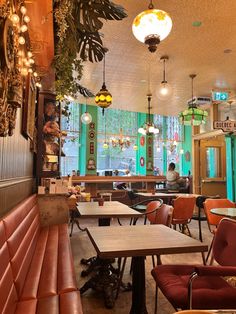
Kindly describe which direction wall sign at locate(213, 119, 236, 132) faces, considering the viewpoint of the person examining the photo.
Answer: facing the viewer

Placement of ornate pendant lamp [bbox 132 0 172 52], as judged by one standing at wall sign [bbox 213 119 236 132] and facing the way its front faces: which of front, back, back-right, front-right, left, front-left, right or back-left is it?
front

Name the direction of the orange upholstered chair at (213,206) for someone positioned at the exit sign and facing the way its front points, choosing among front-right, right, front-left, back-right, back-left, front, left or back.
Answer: front

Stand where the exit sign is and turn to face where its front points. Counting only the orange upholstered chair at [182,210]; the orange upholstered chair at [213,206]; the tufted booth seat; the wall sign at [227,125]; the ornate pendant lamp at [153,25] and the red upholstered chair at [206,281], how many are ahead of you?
6

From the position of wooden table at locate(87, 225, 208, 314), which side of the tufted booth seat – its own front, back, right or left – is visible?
front

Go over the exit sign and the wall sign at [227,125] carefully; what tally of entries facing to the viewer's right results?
0

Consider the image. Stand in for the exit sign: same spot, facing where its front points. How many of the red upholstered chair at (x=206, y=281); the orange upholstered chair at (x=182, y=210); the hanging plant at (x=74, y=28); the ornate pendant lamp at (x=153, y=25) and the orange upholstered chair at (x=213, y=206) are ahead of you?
5

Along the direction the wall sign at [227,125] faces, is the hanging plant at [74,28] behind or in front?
in front

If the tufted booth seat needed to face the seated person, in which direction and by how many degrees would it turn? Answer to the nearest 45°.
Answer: approximately 45° to its left

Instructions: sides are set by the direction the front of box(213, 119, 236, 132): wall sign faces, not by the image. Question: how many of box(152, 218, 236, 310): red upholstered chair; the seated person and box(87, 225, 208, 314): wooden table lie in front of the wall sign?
2

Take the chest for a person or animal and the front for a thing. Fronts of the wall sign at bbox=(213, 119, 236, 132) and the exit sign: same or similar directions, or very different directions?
same or similar directions

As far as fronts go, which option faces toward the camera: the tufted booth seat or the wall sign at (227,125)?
the wall sign

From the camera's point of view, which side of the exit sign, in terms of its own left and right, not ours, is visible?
front

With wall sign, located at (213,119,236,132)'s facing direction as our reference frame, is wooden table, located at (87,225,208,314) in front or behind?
in front

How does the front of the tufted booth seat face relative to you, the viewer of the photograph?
facing to the right of the viewer

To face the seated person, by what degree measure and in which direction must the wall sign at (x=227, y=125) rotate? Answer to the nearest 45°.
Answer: approximately 135° to its right
